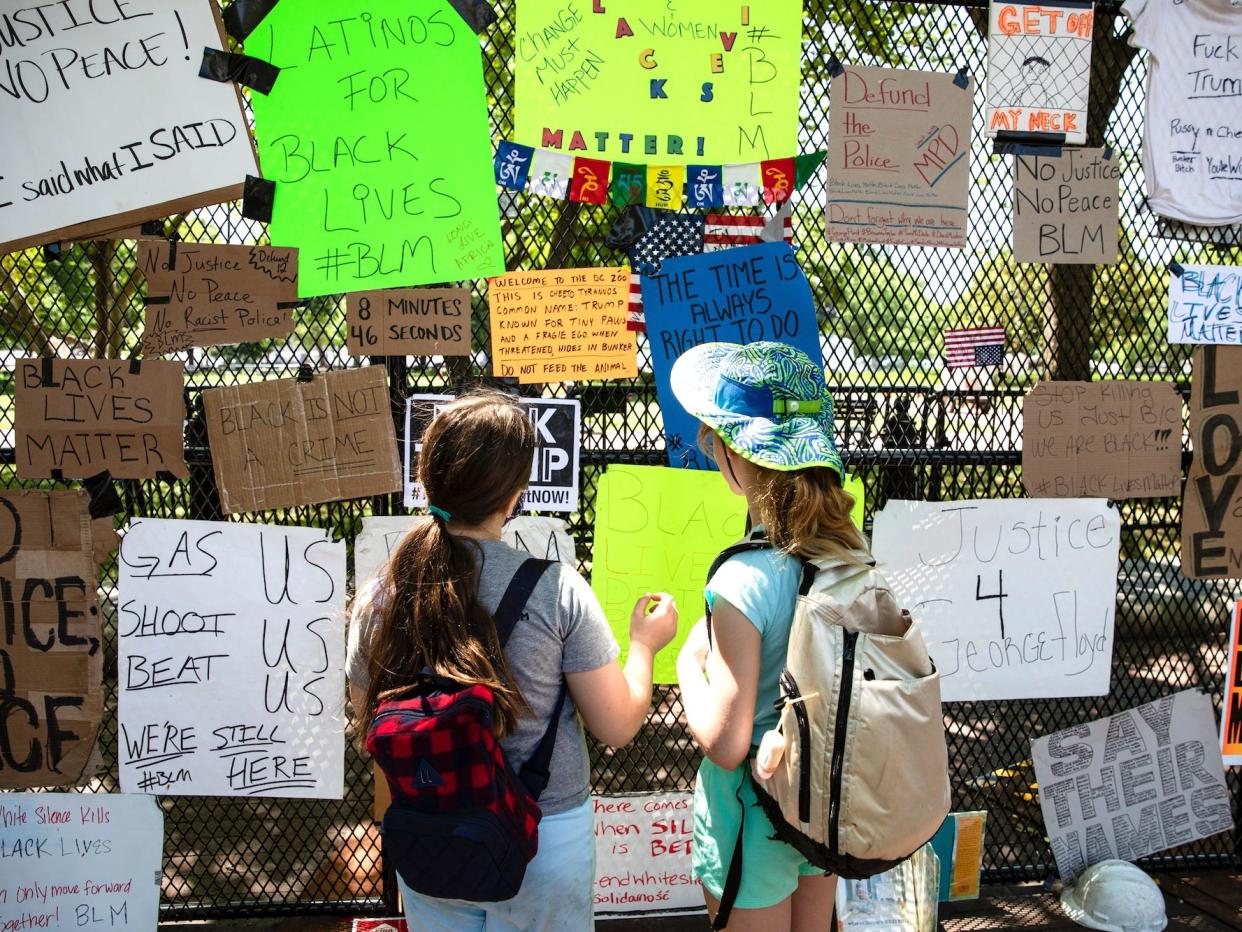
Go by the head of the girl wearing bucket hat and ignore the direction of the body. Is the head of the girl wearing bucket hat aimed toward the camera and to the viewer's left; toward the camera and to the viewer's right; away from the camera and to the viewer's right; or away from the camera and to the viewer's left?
away from the camera and to the viewer's left

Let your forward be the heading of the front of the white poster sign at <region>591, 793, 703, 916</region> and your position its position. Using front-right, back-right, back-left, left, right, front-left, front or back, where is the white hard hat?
left

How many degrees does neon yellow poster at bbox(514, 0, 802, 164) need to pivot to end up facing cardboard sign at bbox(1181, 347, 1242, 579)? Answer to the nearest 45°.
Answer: approximately 90° to its left

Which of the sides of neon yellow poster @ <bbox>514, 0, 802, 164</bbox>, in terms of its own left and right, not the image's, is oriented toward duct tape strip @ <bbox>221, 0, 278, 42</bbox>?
right

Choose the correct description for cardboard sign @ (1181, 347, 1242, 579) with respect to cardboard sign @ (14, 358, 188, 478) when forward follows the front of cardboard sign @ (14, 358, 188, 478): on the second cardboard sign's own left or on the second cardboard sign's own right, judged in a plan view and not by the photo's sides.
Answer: on the second cardboard sign's own left

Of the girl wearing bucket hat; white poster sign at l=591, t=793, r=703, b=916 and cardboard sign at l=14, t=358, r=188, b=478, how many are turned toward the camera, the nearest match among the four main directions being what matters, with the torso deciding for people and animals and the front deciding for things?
2

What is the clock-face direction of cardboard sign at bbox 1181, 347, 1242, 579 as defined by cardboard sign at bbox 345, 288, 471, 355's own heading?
cardboard sign at bbox 1181, 347, 1242, 579 is roughly at 9 o'clock from cardboard sign at bbox 345, 288, 471, 355.

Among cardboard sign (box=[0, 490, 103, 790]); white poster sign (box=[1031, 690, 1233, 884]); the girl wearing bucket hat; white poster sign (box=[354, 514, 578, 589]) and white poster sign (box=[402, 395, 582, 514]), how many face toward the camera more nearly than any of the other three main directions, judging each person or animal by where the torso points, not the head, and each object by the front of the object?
4

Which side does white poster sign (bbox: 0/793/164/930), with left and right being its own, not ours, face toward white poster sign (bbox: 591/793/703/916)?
left

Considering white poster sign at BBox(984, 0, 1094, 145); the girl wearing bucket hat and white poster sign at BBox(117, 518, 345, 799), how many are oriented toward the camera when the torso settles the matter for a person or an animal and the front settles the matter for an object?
2

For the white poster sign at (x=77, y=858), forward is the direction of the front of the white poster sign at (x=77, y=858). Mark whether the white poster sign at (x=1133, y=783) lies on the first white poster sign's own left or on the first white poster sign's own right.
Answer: on the first white poster sign's own left
